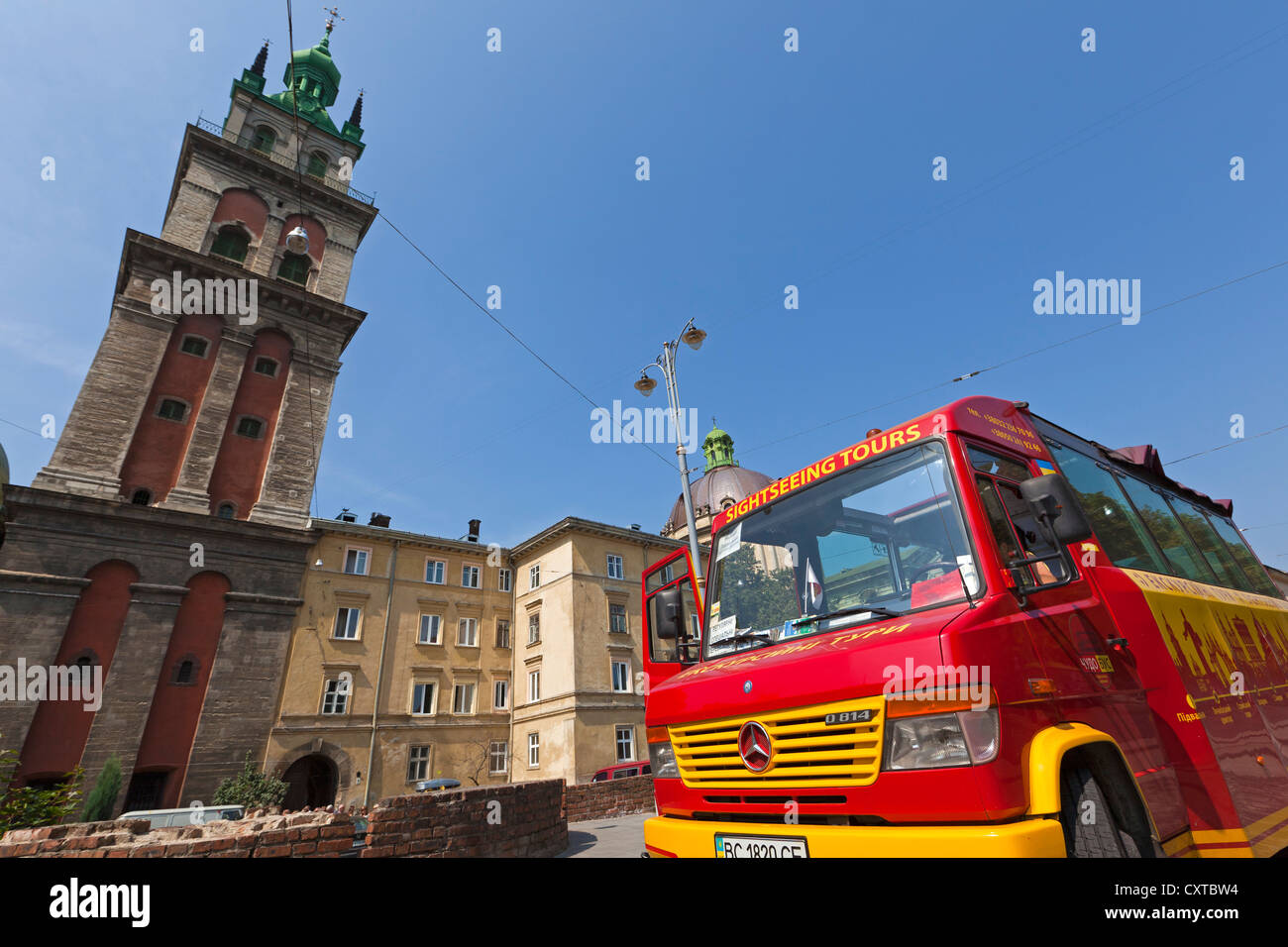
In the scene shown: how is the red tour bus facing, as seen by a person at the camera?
facing the viewer and to the left of the viewer

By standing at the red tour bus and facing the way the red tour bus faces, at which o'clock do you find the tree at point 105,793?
The tree is roughly at 2 o'clock from the red tour bus.

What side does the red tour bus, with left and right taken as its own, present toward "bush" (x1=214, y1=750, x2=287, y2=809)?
right

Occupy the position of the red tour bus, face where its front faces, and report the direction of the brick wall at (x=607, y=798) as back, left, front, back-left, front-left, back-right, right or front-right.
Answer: right

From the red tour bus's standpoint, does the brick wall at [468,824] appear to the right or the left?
on its right

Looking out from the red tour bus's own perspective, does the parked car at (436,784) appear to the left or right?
on its right

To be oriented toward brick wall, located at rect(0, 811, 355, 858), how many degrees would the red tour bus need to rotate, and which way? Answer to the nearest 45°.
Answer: approximately 45° to its right

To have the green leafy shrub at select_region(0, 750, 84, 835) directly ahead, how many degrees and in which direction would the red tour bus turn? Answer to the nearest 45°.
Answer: approximately 45° to its right

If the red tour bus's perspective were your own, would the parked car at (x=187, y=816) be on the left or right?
on its right
